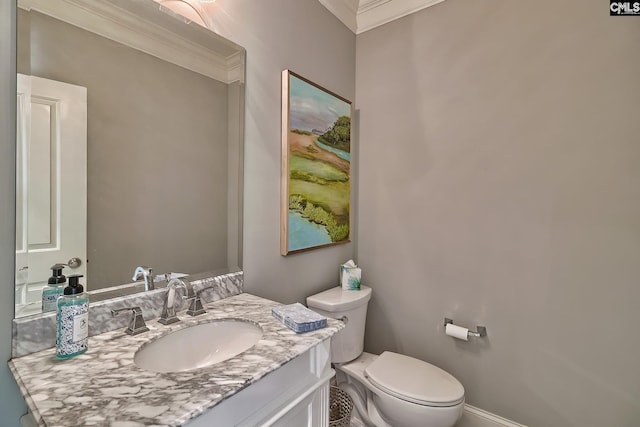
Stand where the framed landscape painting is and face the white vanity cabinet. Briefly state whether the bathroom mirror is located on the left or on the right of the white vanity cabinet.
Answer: right

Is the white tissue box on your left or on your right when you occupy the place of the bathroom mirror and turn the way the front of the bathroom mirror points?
on your left

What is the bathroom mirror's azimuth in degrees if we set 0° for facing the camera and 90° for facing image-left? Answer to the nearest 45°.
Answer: approximately 315°

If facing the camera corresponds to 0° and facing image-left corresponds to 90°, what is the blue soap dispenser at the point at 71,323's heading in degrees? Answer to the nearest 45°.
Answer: approximately 315°

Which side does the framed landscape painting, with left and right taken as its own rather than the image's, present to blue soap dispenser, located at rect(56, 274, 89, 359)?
right

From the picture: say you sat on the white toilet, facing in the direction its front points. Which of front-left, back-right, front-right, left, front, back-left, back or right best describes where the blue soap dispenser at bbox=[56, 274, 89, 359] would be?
right

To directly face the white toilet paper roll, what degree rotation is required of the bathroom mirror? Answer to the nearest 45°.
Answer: approximately 45° to its left

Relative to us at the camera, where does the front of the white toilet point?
facing the viewer and to the right of the viewer
